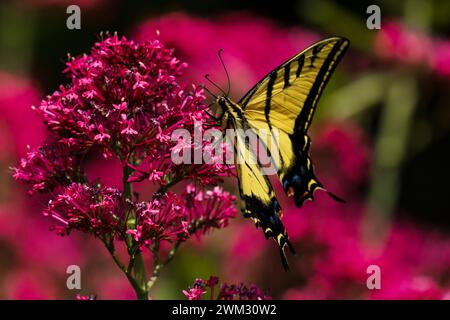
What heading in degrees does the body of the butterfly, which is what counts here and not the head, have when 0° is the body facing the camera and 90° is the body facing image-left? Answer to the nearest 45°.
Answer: approximately 90°

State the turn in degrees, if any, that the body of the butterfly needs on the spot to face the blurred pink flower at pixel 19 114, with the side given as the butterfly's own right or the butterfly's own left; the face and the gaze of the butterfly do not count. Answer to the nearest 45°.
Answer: approximately 45° to the butterfly's own right
